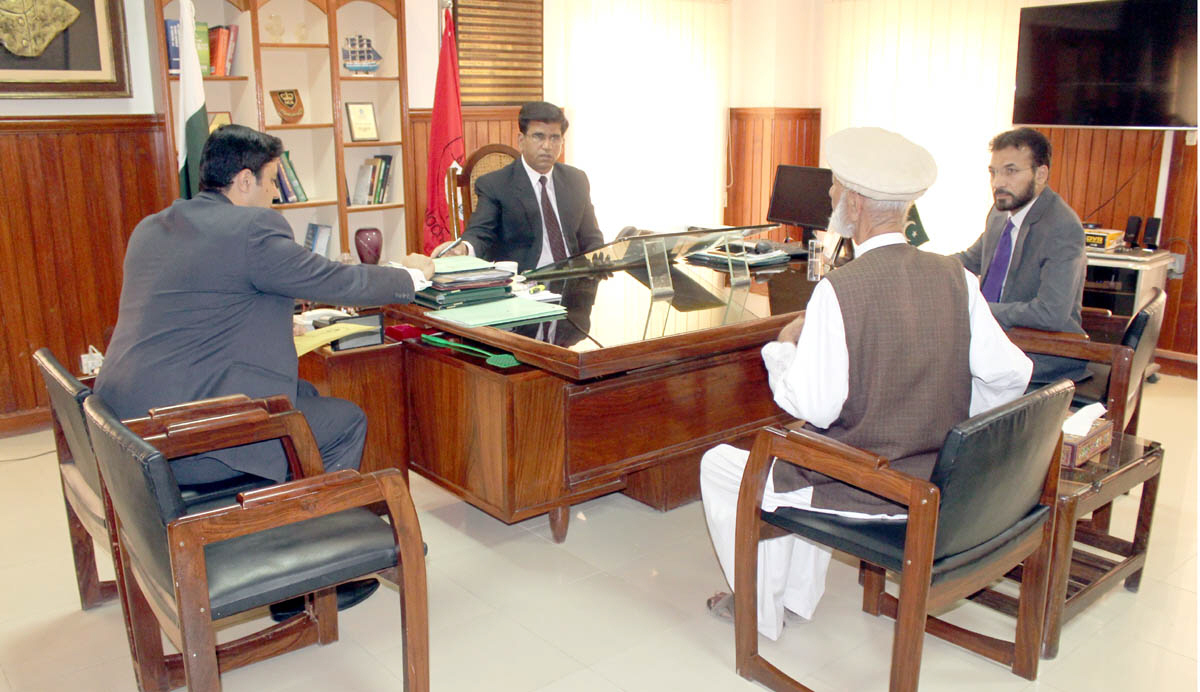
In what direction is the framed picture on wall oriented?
toward the camera

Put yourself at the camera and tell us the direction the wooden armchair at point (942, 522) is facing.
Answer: facing away from the viewer and to the left of the viewer

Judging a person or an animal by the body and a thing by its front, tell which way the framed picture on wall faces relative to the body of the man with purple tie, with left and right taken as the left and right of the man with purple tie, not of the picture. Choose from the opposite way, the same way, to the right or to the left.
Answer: to the left

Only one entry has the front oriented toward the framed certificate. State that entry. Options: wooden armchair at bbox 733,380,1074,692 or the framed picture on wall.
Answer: the wooden armchair

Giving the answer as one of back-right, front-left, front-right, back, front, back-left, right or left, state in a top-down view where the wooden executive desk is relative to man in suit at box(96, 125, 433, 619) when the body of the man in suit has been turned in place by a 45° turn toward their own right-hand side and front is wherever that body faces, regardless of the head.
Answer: front

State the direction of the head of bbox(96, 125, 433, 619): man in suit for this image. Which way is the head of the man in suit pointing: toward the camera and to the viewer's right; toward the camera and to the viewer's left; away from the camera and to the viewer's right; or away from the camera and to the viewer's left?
away from the camera and to the viewer's right

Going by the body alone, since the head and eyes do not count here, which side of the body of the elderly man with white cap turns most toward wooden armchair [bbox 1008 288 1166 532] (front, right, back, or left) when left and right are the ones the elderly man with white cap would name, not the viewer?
right

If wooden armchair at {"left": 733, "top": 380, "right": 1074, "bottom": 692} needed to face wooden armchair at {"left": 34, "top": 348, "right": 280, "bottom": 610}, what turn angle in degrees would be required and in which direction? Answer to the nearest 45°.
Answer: approximately 45° to its left

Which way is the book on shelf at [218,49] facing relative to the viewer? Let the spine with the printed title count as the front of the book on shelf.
toward the camera

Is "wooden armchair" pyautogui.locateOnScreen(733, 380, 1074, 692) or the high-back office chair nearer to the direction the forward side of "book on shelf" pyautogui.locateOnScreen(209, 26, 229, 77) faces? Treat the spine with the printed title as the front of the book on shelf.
the wooden armchair

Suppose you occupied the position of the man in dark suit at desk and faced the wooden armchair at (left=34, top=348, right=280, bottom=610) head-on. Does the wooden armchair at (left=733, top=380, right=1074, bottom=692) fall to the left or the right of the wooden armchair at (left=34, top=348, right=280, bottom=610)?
left

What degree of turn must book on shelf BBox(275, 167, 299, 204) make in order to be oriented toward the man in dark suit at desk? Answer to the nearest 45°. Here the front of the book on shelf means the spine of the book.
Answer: approximately 45° to its left

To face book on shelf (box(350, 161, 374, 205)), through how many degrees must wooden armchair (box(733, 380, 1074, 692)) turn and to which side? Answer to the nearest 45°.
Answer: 0° — it already faces it

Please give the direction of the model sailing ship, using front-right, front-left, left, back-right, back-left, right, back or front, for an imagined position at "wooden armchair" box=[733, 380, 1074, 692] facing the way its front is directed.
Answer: front
